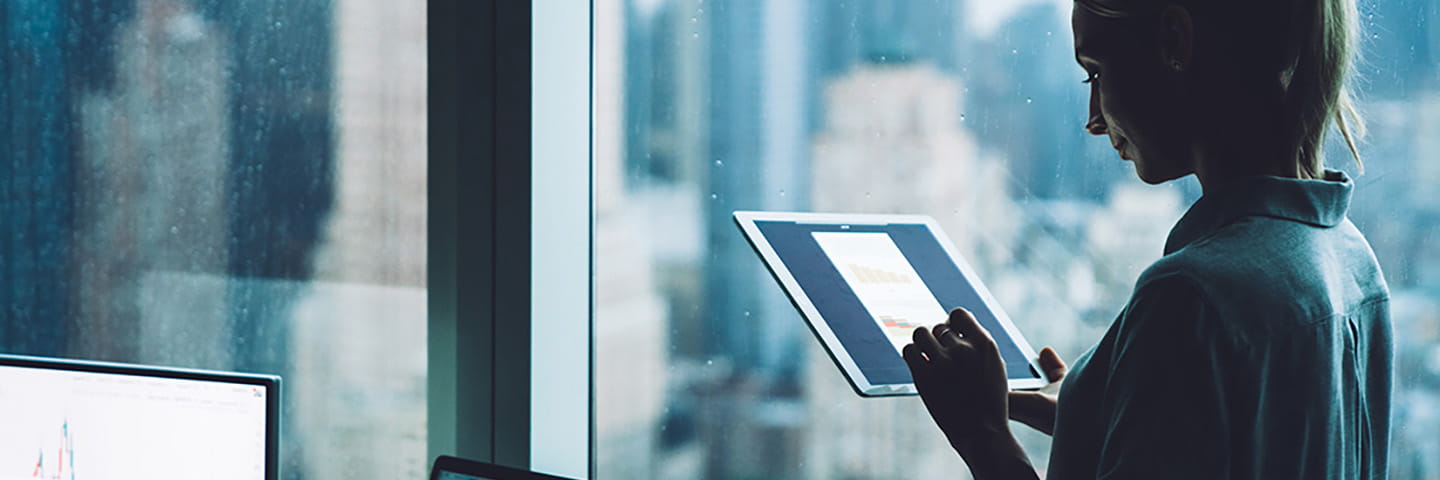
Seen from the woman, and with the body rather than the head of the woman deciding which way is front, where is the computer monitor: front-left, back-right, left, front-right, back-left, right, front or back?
front-left

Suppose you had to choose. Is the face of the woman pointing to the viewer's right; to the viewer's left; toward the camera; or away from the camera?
to the viewer's left

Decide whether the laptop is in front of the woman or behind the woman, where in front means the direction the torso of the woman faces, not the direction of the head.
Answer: in front

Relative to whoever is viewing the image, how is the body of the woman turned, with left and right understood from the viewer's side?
facing away from the viewer and to the left of the viewer
